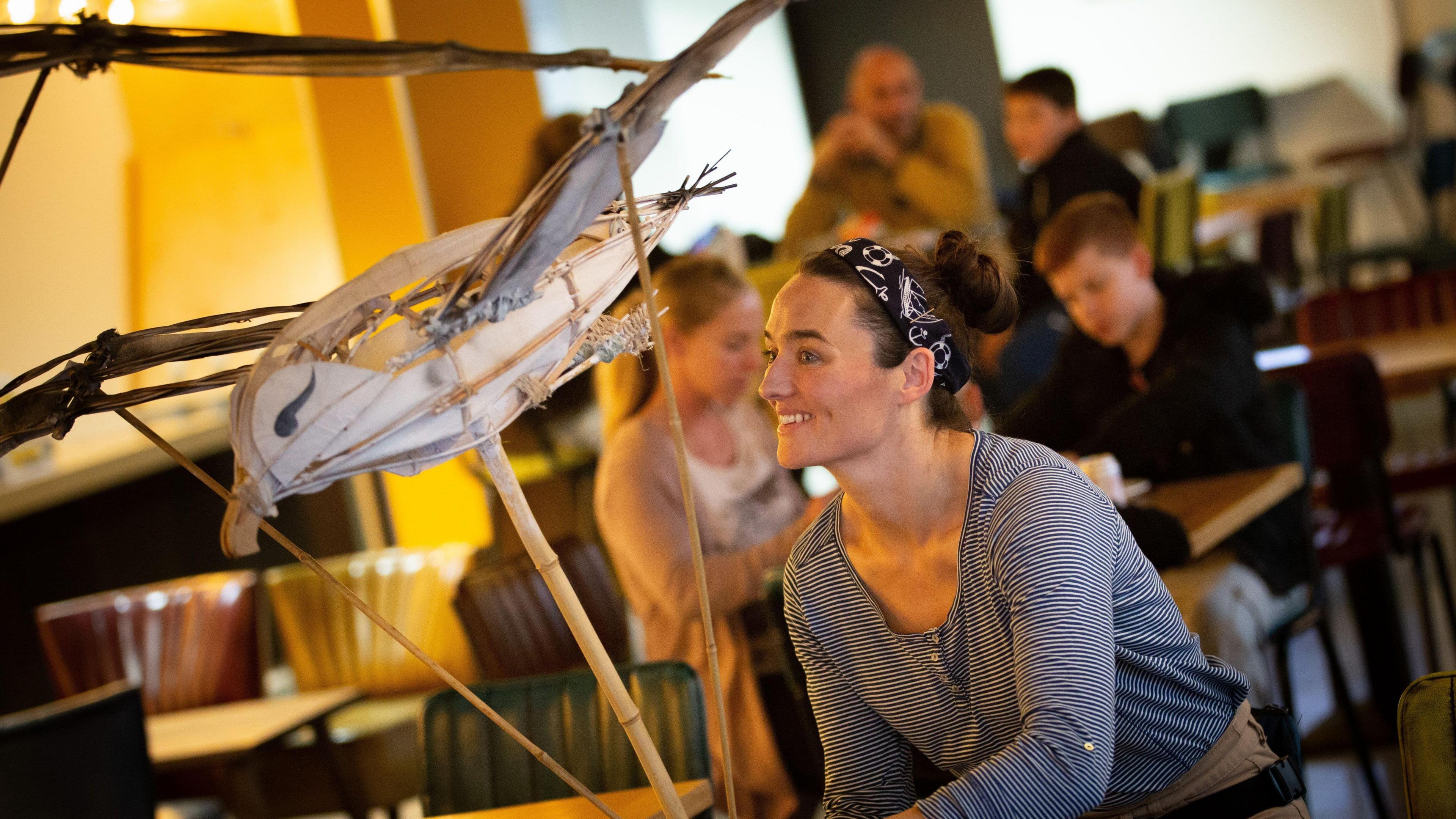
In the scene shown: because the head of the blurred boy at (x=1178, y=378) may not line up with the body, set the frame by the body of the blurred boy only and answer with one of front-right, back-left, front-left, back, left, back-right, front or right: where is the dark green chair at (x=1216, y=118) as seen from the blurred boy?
back-right

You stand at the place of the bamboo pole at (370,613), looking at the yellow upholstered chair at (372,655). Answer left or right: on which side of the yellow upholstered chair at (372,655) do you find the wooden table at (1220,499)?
right

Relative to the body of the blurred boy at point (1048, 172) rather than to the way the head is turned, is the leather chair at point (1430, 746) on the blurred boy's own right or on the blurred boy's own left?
on the blurred boy's own left

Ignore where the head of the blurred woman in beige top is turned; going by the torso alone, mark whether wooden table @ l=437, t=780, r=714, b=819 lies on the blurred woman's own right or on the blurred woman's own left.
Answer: on the blurred woman's own right

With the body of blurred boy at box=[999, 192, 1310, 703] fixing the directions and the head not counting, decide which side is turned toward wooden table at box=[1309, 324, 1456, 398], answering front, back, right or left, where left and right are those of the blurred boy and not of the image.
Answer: back

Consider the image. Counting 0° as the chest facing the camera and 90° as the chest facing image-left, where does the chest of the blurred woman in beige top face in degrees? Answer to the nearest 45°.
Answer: approximately 315°
